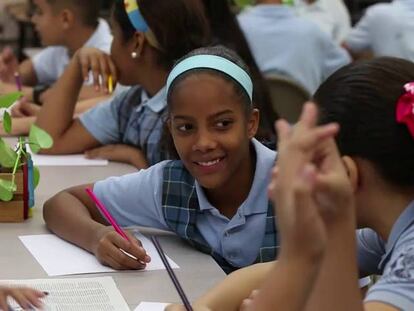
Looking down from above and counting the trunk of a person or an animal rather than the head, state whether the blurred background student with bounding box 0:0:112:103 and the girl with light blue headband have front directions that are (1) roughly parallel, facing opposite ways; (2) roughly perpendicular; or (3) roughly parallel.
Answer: roughly perpendicular

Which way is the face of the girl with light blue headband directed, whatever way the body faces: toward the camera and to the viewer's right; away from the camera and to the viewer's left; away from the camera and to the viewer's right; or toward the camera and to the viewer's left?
toward the camera and to the viewer's right

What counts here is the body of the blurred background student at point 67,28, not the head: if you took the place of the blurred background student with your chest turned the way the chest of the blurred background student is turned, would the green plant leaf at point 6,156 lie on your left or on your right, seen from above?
on your left

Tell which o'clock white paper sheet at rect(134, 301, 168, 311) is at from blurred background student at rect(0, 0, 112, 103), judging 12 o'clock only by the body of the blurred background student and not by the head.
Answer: The white paper sheet is roughly at 9 o'clock from the blurred background student.

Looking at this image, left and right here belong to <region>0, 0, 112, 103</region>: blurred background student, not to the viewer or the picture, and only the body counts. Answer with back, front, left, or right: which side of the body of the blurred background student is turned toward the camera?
left

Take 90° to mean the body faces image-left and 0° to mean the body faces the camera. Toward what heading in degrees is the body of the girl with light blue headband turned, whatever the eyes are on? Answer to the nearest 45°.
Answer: approximately 0°

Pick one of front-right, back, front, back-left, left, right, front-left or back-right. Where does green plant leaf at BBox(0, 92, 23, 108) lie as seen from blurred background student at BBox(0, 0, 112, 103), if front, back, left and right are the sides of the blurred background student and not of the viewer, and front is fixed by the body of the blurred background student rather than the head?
left
